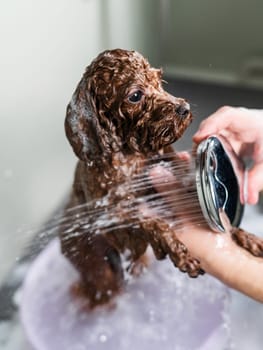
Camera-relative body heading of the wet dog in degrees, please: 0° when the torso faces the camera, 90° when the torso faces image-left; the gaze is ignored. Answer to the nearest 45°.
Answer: approximately 270°
